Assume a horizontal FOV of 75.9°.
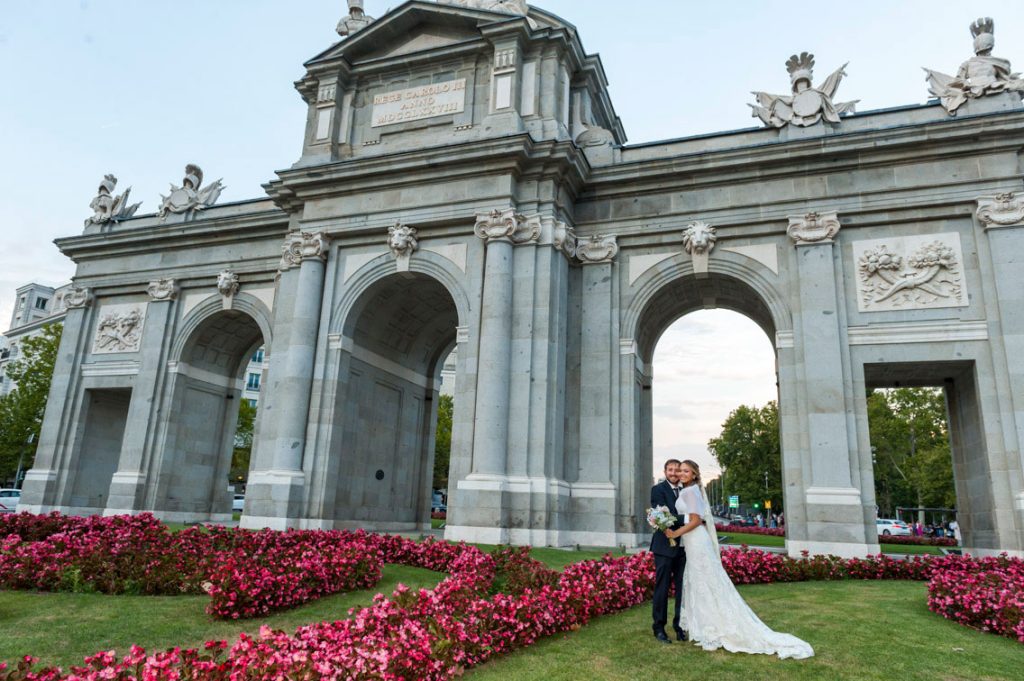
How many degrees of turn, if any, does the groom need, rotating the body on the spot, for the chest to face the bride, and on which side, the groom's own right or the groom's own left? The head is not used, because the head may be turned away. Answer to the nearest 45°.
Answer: approximately 45° to the groom's own left

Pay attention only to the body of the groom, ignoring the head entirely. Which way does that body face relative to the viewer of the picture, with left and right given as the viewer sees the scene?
facing the viewer and to the right of the viewer

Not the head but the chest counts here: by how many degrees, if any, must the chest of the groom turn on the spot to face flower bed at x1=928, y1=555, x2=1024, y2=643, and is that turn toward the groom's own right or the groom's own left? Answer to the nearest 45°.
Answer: approximately 90° to the groom's own left

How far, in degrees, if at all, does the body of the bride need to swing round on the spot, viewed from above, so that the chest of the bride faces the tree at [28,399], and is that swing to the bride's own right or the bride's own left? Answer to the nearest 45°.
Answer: approximately 45° to the bride's own right

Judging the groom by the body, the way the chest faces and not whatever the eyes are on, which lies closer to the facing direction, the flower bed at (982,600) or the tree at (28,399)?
the flower bed
